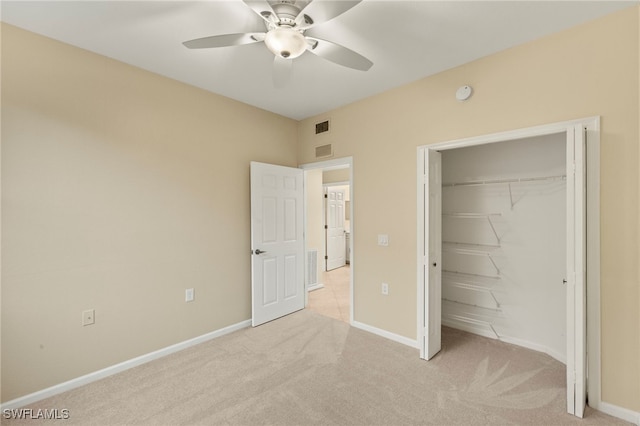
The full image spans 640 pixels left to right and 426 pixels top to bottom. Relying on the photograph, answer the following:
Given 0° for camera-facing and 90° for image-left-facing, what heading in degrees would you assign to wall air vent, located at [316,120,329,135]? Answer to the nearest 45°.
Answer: approximately 45°

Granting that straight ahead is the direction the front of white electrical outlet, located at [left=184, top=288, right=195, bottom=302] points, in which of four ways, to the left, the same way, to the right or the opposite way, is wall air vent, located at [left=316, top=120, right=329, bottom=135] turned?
to the right

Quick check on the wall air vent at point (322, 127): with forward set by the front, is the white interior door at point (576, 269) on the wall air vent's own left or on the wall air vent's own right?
on the wall air vent's own left

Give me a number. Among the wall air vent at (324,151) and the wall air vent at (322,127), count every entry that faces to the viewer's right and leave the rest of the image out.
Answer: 0

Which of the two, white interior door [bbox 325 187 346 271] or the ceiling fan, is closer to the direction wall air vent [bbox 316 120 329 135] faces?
the ceiling fan

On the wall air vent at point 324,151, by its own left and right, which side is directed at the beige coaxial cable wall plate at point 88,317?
front

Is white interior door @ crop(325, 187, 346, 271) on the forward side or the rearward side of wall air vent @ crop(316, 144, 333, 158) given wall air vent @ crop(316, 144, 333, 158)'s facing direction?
on the rearward side

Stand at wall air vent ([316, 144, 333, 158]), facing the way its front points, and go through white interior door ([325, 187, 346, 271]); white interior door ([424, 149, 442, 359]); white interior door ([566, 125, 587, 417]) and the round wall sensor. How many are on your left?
3

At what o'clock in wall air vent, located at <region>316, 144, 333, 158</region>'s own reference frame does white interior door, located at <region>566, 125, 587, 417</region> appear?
The white interior door is roughly at 9 o'clock from the wall air vent.

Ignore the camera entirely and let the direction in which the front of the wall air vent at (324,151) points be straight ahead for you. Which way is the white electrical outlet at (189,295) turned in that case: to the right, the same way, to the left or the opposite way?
to the left
